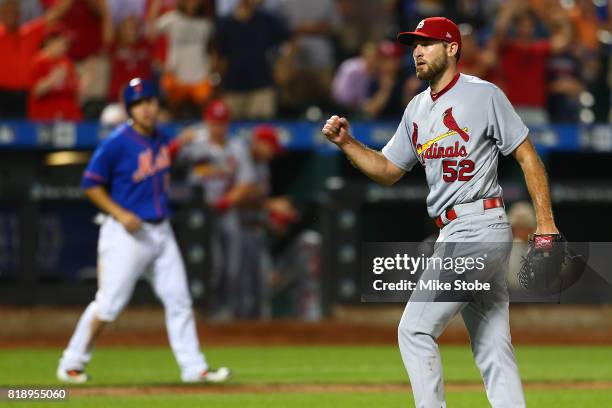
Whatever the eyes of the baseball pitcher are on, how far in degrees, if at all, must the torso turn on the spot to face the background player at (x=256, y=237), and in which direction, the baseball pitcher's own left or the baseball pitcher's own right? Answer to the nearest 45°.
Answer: approximately 135° to the baseball pitcher's own right

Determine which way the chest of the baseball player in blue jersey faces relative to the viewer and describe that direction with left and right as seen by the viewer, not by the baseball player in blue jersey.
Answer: facing the viewer and to the right of the viewer

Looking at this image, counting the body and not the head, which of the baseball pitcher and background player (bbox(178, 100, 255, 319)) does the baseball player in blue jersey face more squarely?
the baseball pitcher

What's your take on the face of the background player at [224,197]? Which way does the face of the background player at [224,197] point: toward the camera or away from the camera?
toward the camera

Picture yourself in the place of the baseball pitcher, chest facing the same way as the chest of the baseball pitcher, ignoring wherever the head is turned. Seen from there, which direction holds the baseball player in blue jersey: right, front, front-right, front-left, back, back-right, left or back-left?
right

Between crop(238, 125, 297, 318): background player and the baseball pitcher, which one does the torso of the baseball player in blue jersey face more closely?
the baseball pitcher

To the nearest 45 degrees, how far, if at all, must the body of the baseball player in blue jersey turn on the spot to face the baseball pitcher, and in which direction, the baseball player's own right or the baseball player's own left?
0° — they already face them

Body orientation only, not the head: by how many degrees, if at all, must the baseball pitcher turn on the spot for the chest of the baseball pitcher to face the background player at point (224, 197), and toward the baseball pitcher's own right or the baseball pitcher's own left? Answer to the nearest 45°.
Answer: approximately 135° to the baseball pitcher's own right

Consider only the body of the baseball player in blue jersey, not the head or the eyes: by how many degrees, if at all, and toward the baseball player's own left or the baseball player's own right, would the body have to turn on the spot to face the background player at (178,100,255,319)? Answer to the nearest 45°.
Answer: approximately 135° to the baseball player's own left

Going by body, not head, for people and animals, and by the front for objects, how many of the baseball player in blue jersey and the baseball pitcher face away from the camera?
0

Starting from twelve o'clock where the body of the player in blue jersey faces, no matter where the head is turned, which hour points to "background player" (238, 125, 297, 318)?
The background player is roughly at 8 o'clock from the player in blue jersey.

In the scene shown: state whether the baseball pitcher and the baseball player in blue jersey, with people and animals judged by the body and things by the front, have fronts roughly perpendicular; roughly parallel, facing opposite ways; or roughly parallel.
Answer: roughly perpendicular

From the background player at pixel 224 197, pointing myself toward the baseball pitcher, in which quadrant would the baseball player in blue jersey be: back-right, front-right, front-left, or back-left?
front-right
